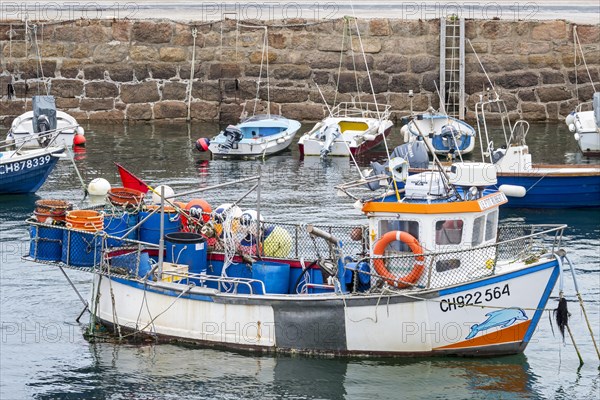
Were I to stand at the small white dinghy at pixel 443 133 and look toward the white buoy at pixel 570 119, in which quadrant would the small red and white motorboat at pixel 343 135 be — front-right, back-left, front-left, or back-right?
back-left

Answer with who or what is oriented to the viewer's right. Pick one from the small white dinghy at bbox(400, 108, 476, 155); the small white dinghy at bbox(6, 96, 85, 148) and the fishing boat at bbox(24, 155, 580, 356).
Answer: the fishing boat

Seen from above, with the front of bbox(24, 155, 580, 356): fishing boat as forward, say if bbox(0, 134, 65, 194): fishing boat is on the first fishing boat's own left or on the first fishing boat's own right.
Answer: on the first fishing boat's own left

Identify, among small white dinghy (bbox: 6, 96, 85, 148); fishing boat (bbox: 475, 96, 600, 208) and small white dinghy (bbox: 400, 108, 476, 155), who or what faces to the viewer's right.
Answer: the fishing boat

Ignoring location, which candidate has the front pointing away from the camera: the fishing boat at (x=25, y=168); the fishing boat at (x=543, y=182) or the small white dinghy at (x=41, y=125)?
the small white dinghy

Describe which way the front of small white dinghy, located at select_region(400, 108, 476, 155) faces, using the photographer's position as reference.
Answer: facing away from the viewer and to the left of the viewer

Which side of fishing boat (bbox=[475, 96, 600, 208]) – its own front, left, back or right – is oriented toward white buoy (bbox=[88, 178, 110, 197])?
back
